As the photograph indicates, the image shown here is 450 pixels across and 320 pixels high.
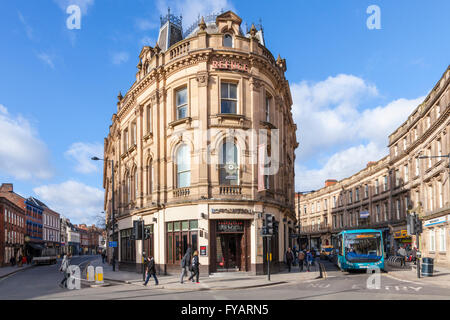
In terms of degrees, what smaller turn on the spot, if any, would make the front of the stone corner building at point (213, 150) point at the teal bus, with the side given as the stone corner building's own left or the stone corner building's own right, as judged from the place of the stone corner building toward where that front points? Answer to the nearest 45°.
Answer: approximately 90° to the stone corner building's own left

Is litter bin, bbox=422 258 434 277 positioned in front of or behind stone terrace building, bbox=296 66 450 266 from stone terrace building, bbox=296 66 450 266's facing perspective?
in front

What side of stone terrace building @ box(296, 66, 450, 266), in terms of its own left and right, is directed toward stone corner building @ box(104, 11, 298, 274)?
front

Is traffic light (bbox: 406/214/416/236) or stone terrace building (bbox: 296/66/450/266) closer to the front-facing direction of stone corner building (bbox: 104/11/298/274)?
the traffic light

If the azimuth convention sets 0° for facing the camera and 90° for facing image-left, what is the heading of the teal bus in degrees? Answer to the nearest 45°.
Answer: approximately 0°

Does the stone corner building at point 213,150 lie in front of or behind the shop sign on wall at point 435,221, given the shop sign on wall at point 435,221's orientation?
in front

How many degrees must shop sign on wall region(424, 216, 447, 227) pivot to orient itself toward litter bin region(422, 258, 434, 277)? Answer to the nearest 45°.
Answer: approximately 45° to its left

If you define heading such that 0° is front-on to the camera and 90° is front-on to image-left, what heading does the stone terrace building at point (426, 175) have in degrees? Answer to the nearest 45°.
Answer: approximately 45°

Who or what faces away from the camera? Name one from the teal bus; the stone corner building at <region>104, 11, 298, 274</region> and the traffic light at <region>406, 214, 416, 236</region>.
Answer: the traffic light

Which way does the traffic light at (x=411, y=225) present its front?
away from the camera
